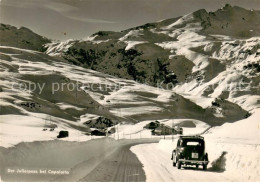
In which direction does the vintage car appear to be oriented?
away from the camera
